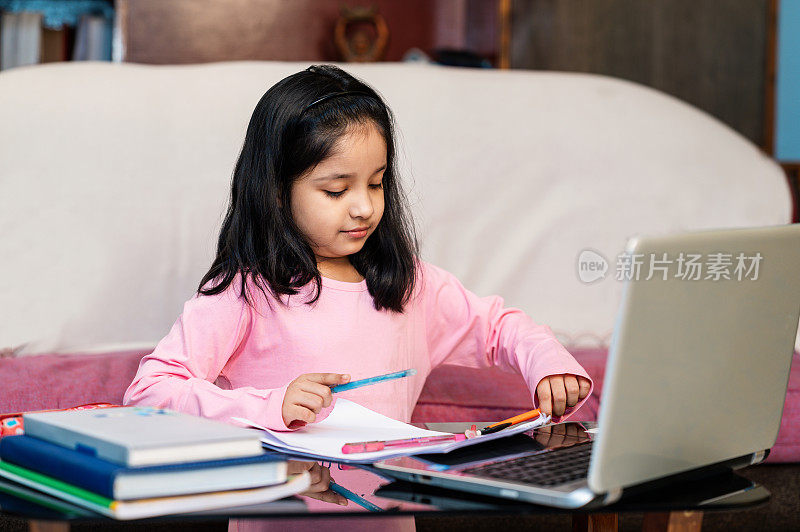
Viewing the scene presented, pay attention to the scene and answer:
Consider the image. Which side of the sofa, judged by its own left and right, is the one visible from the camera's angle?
front

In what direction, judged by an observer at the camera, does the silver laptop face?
facing away from the viewer and to the left of the viewer

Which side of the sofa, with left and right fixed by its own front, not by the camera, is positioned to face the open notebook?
front

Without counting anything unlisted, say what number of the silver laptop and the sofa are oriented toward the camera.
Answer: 1

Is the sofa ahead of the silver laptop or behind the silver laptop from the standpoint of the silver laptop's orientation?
ahead

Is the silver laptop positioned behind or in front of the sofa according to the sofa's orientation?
in front

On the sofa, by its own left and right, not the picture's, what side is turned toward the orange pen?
front

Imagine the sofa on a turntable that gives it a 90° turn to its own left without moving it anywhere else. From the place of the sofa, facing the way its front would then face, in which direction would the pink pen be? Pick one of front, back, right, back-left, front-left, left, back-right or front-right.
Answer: right

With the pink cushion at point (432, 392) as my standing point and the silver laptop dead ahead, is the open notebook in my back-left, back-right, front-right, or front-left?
front-right

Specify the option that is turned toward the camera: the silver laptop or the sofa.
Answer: the sofa

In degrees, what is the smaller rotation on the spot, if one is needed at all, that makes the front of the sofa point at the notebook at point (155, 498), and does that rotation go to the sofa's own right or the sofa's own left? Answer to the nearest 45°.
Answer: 0° — it already faces it
